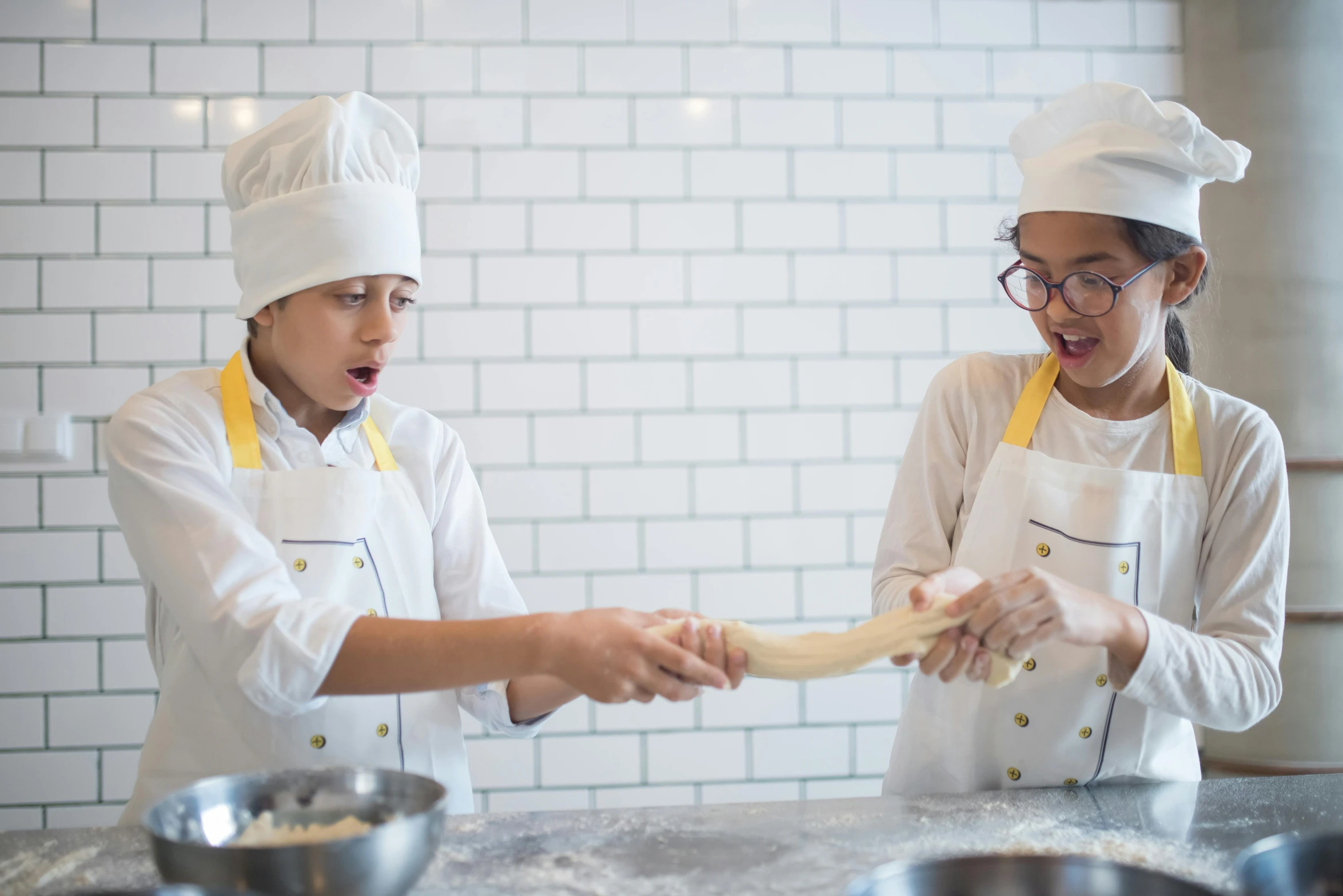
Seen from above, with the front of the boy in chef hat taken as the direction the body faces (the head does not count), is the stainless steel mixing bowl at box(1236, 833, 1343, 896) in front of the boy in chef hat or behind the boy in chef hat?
in front

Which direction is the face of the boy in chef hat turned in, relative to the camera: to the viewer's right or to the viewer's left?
to the viewer's right

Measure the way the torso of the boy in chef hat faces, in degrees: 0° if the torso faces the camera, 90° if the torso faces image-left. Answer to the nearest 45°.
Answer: approximately 315°

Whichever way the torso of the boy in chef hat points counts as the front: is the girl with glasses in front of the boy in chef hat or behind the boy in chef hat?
in front

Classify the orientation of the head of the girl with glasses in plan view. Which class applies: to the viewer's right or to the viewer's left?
to the viewer's left
